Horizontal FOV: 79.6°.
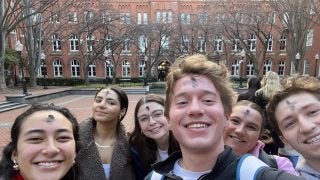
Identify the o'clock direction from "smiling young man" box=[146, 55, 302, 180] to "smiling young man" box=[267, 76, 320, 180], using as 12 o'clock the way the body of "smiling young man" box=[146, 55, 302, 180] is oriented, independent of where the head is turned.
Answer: "smiling young man" box=[267, 76, 320, 180] is roughly at 8 o'clock from "smiling young man" box=[146, 55, 302, 180].

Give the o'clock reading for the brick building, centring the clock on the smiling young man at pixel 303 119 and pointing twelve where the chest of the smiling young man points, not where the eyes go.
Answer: The brick building is roughly at 5 o'clock from the smiling young man.

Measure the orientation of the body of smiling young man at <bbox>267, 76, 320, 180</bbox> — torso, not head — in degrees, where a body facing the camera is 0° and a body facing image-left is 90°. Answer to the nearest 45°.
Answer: approximately 0°

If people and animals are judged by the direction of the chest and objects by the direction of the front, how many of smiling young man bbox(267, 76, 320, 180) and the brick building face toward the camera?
2

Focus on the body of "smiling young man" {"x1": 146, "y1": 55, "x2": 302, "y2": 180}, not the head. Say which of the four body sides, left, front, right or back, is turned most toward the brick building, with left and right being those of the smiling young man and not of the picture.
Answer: back

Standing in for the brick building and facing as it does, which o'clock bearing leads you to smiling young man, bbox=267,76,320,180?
The smiling young man is roughly at 12 o'clock from the brick building.

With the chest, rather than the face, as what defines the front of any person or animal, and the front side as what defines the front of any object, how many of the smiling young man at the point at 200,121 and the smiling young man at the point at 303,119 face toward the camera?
2

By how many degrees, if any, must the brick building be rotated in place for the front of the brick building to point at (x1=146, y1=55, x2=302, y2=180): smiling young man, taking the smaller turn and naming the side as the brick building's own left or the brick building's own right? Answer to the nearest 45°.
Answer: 0° — it already faces them
